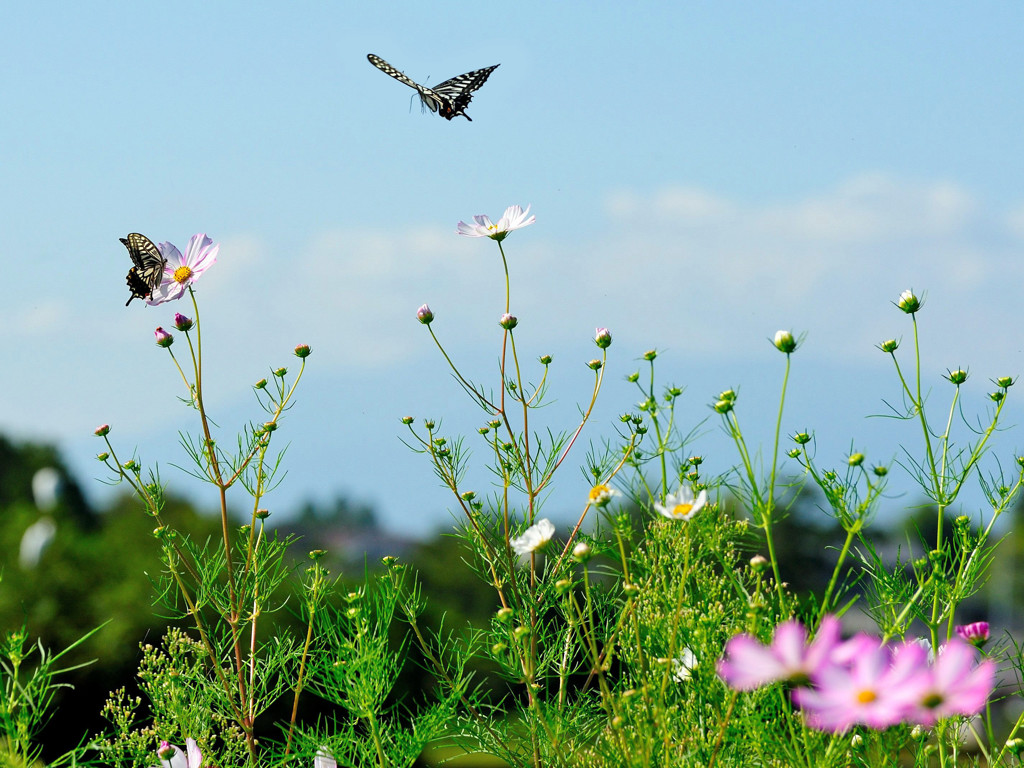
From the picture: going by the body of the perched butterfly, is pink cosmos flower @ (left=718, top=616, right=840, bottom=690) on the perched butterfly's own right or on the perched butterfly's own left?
on the perched butterfly's own right

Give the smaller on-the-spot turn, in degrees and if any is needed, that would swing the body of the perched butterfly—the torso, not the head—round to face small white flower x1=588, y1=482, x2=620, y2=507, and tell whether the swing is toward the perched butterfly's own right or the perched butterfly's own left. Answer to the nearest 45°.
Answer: approximately 45° to the perched butterfly's own right

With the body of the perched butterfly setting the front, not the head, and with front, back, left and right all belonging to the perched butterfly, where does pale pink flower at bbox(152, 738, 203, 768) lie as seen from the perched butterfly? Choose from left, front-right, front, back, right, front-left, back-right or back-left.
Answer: right

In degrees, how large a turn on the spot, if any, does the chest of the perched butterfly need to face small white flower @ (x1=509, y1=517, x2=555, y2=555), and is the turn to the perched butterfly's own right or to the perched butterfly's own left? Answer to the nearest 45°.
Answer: approximately 45° to the perched butterfly's own right

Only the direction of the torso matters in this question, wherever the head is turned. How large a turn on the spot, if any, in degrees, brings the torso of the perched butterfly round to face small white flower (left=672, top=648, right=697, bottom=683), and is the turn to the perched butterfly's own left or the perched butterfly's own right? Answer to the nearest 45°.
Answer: approximately 45° to the perched butterfly's own right

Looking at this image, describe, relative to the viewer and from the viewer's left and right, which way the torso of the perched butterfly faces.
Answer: facing to the right of the viewer

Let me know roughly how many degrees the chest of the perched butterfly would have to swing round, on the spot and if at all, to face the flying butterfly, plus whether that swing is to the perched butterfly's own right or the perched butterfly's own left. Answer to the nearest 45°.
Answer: approximately 45° to the perched butterfly's own left

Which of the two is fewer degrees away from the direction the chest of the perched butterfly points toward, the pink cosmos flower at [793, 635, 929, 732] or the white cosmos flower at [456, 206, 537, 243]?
the white cosmos flower

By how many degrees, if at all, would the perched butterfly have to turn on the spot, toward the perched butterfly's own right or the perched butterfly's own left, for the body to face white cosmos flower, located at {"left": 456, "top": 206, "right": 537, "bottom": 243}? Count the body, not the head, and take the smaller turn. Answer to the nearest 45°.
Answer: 0° — it already faces it
